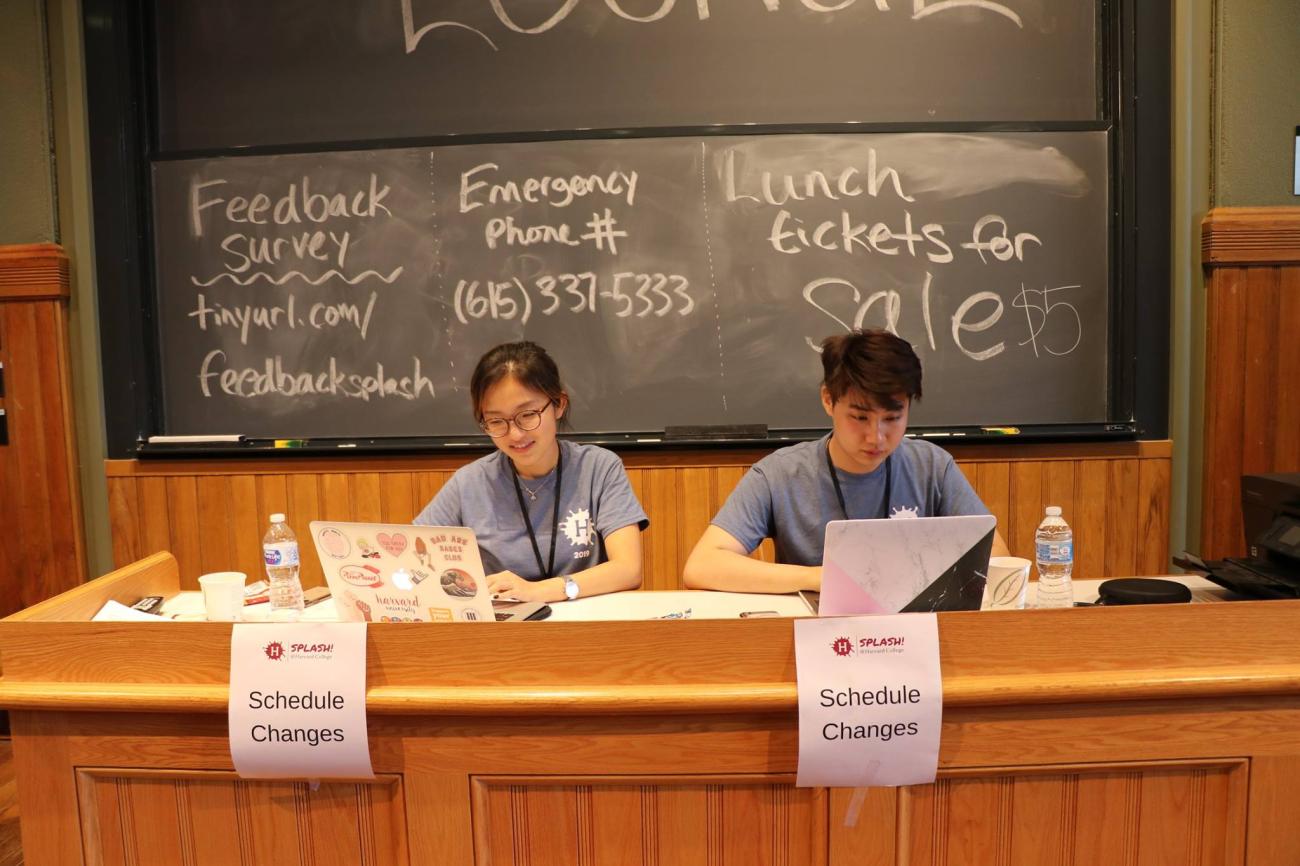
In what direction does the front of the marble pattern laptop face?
away from the camera

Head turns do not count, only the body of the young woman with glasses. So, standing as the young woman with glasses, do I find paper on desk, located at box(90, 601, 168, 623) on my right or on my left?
on my right

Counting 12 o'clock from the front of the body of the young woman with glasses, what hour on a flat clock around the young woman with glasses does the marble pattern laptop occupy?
The marble pattern laptop is roughly at 11 o'clock from the young woman with glasses.

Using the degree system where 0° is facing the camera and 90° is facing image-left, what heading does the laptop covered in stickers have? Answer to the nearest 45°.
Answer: approximately 225°

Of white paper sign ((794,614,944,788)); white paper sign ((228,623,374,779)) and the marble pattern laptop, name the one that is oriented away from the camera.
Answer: the marble pattern laptop

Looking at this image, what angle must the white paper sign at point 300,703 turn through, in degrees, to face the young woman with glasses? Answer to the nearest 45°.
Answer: approximately 135° to its left
